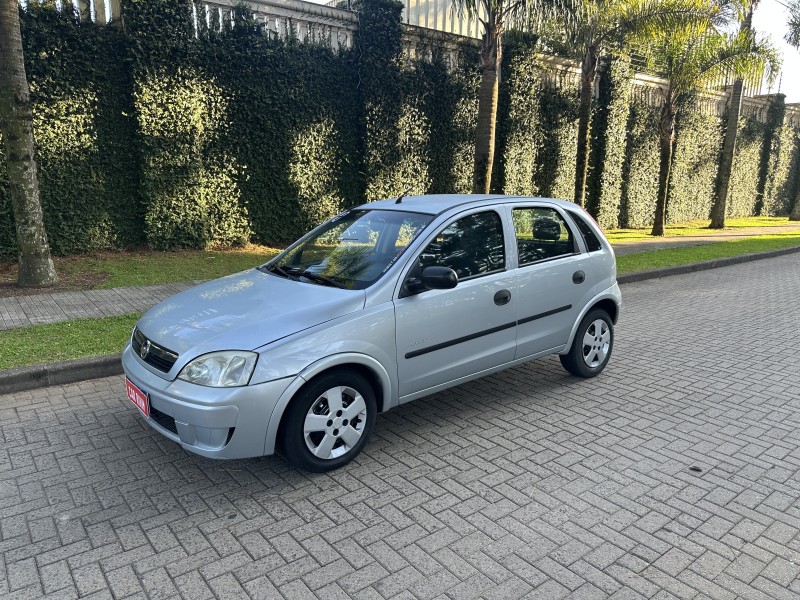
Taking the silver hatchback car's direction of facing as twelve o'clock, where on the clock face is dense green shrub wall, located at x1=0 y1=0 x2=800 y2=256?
The dense green shrub wall is roughly at 4 o'clock from the silver hatchback car.

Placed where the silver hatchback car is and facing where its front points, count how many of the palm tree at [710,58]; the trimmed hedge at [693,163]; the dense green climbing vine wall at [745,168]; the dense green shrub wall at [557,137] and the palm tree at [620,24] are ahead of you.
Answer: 0

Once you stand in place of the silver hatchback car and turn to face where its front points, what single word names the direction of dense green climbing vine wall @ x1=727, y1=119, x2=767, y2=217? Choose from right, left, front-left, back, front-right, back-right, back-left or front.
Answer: back

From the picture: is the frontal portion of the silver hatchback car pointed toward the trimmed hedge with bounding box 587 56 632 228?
no

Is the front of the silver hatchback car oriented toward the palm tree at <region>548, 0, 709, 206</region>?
no

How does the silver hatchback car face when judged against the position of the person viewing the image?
facing the viewer and to the left of the viewer

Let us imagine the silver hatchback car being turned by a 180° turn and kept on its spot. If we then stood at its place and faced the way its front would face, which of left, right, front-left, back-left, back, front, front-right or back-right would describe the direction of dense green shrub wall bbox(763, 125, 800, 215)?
front

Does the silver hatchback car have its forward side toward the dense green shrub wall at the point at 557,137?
no

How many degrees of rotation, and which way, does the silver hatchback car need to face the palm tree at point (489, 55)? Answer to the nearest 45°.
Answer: approximately 135° to its right

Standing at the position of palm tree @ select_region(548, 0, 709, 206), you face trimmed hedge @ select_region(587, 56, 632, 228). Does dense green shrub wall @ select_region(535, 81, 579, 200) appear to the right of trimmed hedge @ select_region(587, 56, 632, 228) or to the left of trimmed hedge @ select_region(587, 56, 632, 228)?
left

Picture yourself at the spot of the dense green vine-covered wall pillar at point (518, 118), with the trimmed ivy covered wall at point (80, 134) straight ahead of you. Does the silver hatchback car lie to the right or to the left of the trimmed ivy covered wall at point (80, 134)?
left

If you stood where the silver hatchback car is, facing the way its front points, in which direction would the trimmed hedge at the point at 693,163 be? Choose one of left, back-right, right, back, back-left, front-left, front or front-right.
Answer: back

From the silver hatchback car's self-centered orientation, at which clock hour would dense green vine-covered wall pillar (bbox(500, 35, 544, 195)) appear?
The dense green vine-covered wall pillar is roughly at 5 o'clock from the silver hatchback car.

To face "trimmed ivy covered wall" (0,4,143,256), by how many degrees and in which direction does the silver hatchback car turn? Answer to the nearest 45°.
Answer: approximately 90° to its right
